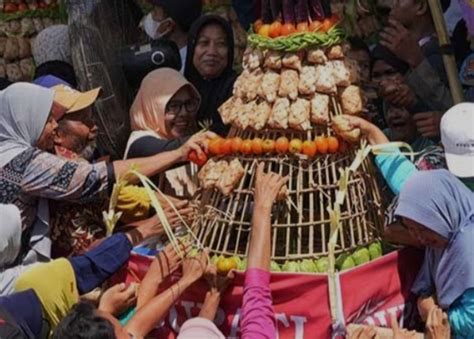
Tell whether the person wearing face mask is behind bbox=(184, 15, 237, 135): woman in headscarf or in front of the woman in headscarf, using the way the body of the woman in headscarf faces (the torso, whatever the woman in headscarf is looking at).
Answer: behind

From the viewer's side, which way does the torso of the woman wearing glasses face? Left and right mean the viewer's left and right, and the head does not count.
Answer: facing the viewer and to the right of the viewer

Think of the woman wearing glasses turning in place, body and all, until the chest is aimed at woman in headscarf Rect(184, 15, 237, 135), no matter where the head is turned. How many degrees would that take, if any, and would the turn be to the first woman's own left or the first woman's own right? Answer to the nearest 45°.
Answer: approximately 90° to the first woman's own left

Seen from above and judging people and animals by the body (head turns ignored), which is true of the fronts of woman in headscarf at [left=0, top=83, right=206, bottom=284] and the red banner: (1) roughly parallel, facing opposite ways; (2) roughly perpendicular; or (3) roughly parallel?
roughly perpendicular

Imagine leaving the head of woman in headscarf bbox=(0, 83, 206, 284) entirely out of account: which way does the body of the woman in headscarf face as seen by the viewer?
to the viewer's right

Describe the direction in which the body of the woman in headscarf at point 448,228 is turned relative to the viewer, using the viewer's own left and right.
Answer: facing to the left of the viewer

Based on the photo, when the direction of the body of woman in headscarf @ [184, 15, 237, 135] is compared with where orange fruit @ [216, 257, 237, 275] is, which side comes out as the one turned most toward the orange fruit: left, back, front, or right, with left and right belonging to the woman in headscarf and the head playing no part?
front

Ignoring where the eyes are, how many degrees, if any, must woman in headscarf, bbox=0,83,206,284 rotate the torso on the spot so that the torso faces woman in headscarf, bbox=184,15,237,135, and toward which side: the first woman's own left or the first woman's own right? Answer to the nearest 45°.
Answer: approximately 45° to the first woman's own left

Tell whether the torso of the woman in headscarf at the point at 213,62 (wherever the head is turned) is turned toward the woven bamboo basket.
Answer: yes
